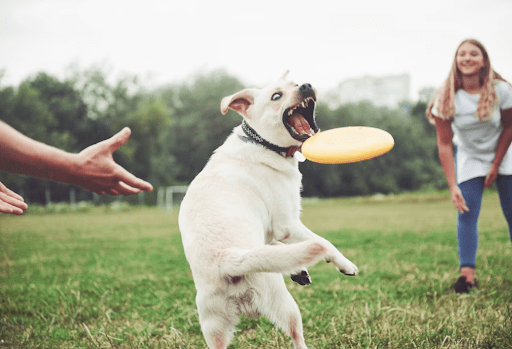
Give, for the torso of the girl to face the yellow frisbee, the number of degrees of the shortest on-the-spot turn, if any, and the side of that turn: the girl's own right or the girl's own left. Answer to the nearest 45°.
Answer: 0° — they already face it

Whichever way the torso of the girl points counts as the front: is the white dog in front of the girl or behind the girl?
in front

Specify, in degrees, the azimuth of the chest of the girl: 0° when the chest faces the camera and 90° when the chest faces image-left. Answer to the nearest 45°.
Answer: approximately 0°
